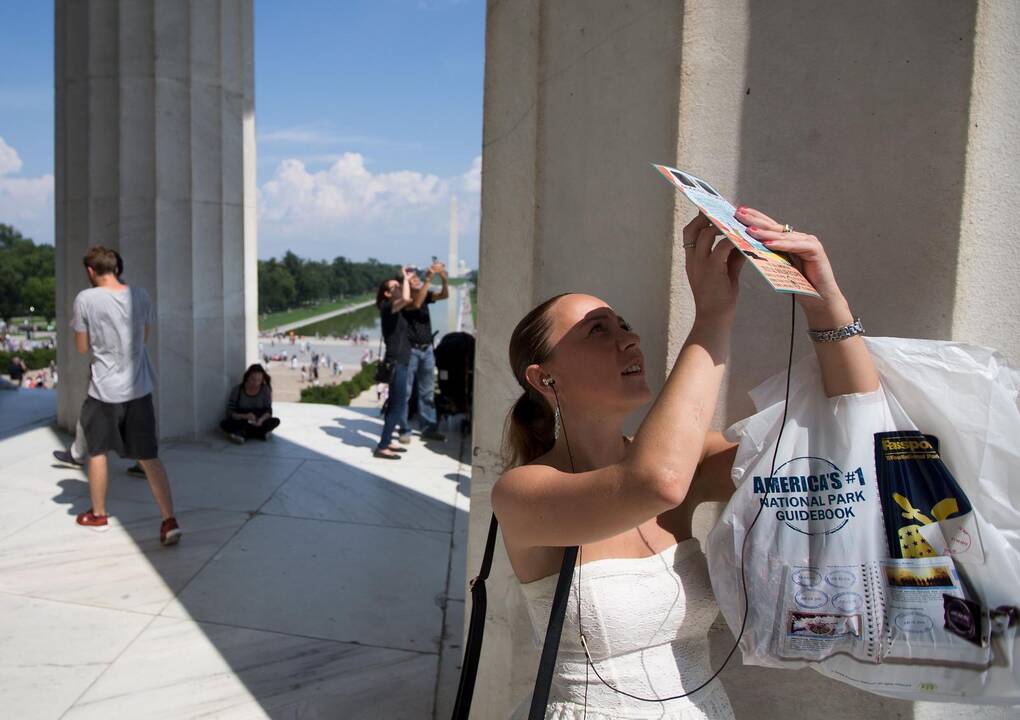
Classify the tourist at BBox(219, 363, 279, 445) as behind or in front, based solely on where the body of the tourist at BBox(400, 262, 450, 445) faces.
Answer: behind

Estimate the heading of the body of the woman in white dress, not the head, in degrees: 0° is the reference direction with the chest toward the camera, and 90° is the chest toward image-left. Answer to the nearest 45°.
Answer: approximately 315°

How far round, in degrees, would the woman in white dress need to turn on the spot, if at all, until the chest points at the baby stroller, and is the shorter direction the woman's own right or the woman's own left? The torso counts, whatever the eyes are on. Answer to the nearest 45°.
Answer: approximately 135° to the woman's own left

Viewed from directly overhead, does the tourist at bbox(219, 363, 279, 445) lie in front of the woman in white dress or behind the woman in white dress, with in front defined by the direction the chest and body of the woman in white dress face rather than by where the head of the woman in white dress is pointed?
behind

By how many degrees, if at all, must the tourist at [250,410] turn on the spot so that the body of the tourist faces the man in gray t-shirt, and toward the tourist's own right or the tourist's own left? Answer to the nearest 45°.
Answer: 0° — they already face them
